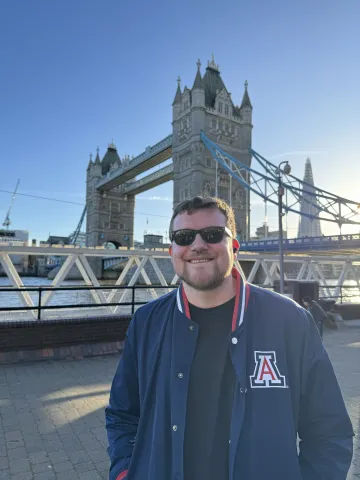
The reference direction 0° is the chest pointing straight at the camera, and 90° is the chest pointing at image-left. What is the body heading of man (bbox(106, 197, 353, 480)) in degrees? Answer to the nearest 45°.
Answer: approximately 0°

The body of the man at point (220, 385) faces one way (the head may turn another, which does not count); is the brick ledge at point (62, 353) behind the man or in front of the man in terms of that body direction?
behind

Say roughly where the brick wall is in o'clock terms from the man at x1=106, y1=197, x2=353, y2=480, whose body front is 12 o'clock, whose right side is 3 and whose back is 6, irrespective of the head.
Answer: The brick wall is roughly at 5 o'clock from the man.
